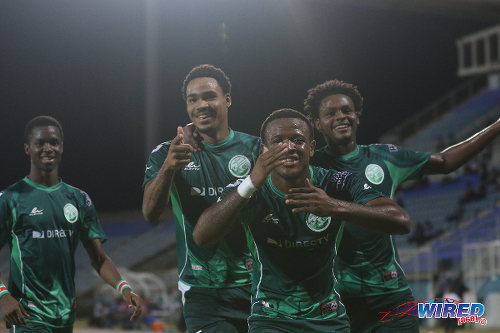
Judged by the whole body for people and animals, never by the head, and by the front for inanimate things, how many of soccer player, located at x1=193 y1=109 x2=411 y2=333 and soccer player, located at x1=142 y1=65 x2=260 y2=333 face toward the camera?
2

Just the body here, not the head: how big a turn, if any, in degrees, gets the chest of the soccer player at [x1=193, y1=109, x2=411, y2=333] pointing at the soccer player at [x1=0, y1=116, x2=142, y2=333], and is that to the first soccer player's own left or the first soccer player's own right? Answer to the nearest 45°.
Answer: approximately 135° to the first soccer player's own right

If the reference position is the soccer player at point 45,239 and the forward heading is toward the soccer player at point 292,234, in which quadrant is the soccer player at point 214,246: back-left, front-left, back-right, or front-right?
front-left

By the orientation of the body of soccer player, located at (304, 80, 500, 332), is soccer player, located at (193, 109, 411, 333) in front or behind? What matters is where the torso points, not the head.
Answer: in front

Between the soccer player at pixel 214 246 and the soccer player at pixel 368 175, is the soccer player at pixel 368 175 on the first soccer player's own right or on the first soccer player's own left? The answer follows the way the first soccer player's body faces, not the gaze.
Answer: on the first soccer player's own left

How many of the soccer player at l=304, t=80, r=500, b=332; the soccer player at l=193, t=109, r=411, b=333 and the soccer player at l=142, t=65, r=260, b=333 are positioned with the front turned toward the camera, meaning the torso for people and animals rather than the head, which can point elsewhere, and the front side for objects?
3

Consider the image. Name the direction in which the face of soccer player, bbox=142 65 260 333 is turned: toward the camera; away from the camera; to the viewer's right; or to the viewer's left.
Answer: toward the camera

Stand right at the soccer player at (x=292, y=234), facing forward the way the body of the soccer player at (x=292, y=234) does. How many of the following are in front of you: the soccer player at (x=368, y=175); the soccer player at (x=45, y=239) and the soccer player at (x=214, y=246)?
0

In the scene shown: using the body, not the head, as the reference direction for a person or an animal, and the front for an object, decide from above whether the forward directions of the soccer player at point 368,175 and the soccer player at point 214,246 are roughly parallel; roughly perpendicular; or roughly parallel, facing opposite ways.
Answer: roughly parallel

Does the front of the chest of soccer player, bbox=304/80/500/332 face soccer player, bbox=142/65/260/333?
no

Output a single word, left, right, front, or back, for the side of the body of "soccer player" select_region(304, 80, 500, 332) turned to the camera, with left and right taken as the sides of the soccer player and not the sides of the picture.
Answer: front

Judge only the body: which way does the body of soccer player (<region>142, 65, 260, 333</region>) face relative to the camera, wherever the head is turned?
toward the camera

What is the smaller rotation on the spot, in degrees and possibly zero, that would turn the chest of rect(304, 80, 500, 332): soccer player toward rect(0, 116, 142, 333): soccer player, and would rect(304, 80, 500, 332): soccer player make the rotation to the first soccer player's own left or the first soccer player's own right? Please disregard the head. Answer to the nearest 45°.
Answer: approximately 90° to the first soccer player's own right

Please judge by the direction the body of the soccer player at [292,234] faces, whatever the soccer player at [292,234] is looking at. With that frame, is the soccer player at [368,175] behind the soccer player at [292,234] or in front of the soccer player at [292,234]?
behind

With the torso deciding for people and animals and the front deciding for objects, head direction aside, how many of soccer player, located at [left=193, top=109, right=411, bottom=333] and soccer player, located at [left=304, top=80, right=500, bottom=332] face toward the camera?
2

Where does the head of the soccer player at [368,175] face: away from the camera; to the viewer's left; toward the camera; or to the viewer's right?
toward the camera

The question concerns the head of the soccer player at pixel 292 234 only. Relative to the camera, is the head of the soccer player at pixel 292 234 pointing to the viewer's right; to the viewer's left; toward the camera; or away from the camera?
toward the camera

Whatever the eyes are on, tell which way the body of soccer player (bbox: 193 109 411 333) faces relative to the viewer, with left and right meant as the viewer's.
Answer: facing the viewer
